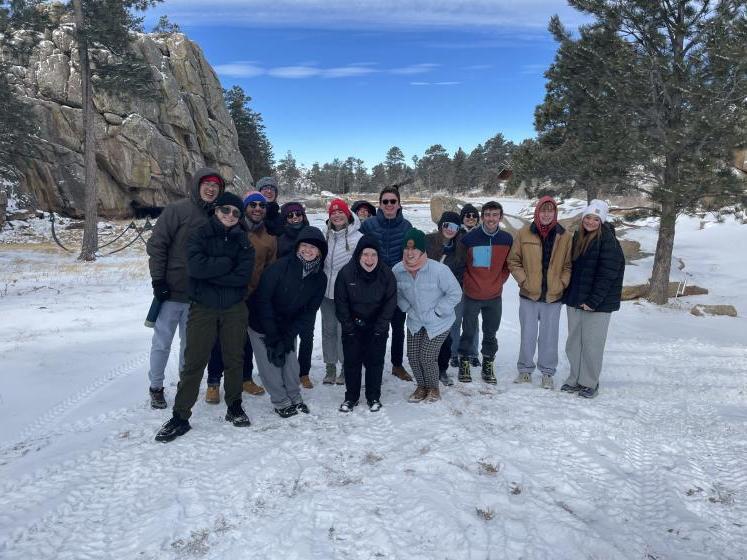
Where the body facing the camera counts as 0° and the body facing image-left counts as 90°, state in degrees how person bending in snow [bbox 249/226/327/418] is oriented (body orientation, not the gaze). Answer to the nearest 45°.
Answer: approximately 315°

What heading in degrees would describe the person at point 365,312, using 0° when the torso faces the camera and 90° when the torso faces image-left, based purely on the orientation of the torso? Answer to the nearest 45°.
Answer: approximately 0°

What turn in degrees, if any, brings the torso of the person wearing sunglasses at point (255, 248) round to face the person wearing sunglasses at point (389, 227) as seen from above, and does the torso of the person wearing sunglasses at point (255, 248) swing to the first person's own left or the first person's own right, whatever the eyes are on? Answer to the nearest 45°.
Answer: approximately 90° to the first person's own left

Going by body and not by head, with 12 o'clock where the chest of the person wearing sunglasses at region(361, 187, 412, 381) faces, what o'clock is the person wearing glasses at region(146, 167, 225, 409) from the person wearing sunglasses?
The person wearing glasses is roughly at 2 o'clock from the person wearing sunglasses.

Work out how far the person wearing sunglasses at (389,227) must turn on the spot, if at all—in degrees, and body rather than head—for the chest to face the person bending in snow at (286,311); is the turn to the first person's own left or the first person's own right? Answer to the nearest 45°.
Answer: approximately 45° to the first person's own right

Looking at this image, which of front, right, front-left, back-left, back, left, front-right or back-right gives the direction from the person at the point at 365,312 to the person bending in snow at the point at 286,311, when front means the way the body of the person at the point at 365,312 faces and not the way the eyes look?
right

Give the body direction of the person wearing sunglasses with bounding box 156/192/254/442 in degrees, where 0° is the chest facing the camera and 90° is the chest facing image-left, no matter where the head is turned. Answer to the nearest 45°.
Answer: approximately 0°

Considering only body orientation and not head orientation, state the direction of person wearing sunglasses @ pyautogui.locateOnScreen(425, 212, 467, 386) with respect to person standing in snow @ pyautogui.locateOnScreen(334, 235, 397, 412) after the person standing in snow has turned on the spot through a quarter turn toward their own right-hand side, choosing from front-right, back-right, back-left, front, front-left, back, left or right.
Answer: back-right

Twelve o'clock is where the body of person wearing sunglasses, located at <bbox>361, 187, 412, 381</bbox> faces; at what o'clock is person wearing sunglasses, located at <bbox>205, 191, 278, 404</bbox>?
person wearing sunglasses, located at <bbox>205, 191, 278, 404</bbox> is roughly at 2 o'clock from person wearing sunglasses, located at <bbox>361, 187, 412, 381</bbox>.
